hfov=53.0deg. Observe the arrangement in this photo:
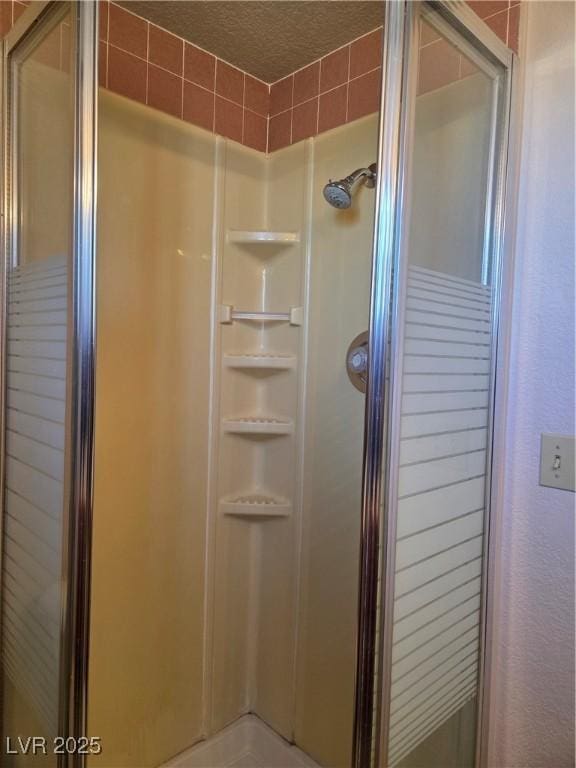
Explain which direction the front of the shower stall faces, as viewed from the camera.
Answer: facing the viewer
